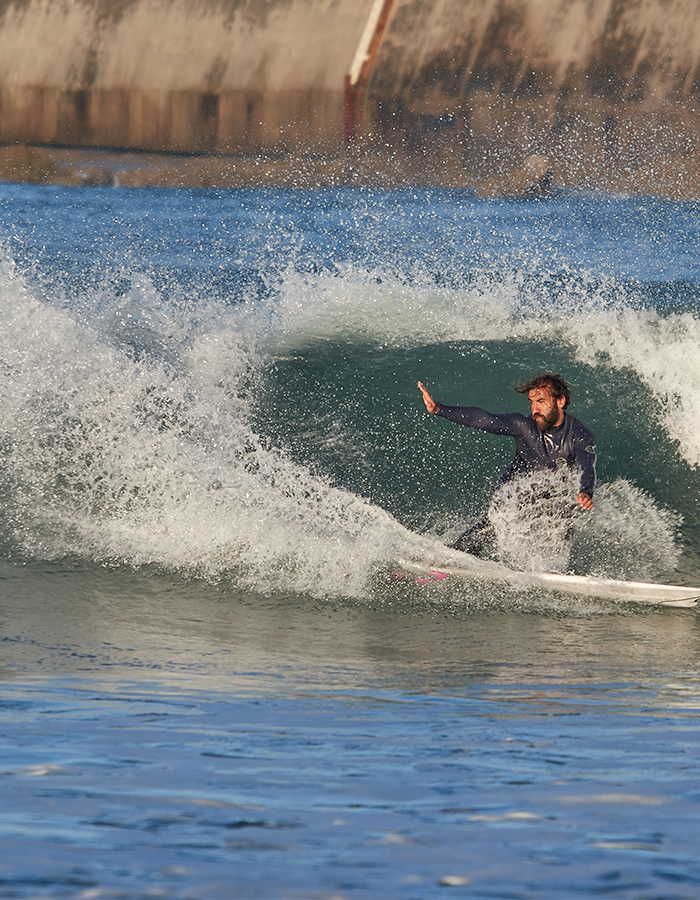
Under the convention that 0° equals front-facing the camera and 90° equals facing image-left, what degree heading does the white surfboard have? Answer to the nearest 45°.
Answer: approximately 270°
